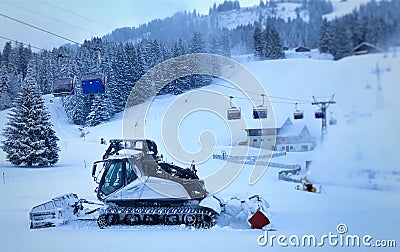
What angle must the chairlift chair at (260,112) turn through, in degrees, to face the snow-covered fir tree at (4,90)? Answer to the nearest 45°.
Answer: approximately 45° to its right

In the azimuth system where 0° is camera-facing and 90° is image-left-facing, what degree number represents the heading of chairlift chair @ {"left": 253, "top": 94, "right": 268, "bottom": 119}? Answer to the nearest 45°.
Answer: approximately 45°

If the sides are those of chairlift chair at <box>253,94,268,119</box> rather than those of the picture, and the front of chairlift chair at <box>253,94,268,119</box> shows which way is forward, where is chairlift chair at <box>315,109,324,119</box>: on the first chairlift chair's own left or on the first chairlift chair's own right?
on the first chairlift chair's own left

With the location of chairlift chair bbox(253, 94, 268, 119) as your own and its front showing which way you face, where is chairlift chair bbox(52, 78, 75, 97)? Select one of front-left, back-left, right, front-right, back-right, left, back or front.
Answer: front-right

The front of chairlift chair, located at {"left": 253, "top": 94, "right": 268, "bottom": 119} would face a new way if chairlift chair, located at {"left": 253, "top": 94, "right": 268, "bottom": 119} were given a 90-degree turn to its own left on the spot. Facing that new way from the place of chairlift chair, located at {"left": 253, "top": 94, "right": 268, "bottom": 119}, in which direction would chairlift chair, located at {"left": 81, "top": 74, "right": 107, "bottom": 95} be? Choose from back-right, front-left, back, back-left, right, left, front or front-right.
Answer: back-right
